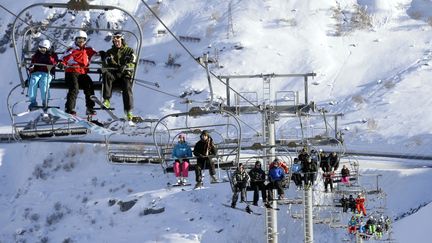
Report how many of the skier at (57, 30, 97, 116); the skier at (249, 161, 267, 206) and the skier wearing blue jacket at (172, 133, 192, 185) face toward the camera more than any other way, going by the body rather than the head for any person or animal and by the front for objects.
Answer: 3

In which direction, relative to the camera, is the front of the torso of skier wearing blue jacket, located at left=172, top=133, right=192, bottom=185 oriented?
toward the camera

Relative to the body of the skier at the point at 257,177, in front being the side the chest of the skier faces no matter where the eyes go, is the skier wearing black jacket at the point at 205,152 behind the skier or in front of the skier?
in front

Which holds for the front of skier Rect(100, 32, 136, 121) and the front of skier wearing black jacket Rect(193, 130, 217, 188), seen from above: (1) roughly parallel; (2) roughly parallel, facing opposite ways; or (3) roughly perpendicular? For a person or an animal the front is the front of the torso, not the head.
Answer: roughly parallel

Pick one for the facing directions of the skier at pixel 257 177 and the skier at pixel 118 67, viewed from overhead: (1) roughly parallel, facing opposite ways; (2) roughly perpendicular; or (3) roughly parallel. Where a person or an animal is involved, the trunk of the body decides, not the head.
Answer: roughly parallel

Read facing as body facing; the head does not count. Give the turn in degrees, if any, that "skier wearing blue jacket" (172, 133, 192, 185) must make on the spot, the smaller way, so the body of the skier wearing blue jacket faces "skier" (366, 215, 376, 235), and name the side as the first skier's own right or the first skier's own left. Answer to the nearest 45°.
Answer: approximately 135° to the first skier's own left

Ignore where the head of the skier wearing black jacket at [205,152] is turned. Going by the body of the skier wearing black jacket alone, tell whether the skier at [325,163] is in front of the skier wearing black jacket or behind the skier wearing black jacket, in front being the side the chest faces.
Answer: behind

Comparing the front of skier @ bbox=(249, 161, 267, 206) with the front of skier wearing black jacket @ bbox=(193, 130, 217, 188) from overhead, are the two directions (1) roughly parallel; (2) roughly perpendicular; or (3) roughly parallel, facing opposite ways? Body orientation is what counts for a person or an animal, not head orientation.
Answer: roughly parallel

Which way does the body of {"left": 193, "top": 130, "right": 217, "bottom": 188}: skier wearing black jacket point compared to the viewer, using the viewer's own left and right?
facing the viewer

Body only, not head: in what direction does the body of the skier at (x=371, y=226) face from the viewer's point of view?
toward the camera
